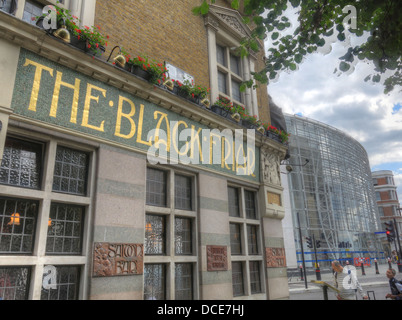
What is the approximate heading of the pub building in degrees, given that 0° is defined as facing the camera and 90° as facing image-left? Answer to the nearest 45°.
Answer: approximately 315°

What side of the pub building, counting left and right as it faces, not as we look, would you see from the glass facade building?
left
